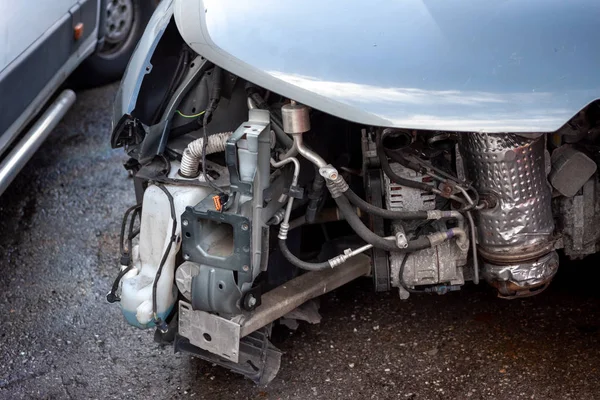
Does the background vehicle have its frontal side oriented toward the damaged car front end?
no

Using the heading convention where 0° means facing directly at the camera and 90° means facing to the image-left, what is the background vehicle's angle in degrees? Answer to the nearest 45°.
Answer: approximately 225°
